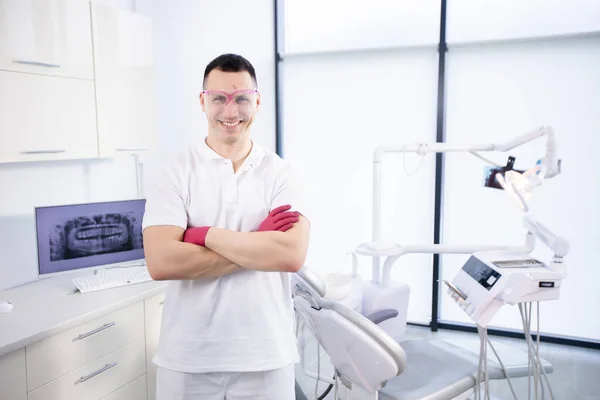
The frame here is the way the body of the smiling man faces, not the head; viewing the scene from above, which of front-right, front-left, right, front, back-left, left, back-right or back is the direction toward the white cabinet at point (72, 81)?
back-right

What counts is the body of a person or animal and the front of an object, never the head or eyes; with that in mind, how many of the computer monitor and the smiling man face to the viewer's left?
0

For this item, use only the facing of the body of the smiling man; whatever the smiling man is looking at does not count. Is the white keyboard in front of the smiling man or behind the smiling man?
behind

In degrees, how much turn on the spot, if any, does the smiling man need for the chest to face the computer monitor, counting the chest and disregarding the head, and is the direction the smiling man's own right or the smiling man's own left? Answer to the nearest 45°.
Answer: approximately 135° to the smiling man's own right

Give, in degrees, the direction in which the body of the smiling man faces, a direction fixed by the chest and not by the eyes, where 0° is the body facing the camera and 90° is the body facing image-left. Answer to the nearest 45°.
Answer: approximately 0°

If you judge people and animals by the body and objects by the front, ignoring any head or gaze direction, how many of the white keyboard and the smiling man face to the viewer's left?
0
